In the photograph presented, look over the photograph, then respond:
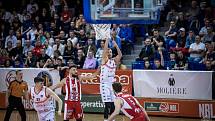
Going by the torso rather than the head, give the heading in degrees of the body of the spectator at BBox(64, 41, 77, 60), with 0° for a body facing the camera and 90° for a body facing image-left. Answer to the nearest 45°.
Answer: approximately 0°

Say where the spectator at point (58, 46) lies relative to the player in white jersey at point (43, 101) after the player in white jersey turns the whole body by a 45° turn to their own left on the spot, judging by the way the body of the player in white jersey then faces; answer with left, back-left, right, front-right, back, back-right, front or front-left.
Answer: back

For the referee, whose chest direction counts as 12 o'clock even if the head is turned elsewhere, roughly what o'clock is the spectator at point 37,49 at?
The spectator is roughly at 8 o'clock from the referee.

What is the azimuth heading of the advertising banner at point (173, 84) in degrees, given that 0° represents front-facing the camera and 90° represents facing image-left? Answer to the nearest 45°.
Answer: approximately 0°

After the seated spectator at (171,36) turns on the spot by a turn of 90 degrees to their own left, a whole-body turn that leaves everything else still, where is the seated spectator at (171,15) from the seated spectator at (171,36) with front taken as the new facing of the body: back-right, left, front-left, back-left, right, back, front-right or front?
back-left

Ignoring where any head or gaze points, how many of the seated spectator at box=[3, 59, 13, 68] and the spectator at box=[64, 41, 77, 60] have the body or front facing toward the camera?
2

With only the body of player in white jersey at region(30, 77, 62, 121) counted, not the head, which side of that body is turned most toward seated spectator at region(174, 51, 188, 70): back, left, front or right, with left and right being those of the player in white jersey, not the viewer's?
back
